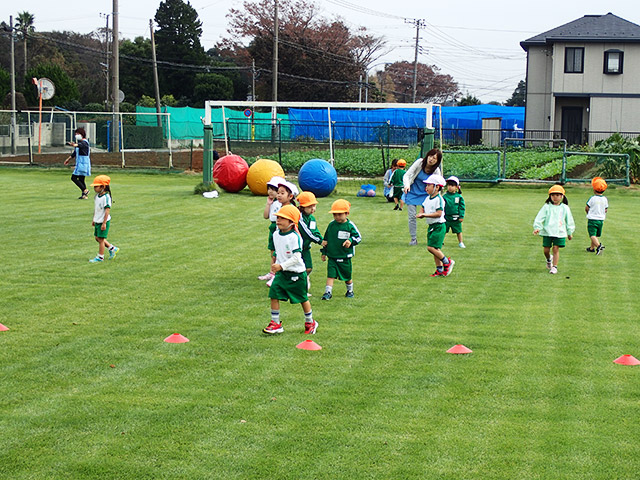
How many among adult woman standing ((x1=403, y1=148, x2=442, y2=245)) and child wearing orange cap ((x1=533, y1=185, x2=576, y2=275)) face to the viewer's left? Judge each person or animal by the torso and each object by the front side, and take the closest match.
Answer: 0

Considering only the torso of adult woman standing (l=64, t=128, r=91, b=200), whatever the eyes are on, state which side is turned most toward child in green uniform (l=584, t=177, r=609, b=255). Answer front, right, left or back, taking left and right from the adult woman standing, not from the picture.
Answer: left

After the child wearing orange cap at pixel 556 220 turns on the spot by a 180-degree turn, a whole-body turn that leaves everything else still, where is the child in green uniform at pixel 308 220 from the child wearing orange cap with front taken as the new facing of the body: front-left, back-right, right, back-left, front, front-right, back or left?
back-left

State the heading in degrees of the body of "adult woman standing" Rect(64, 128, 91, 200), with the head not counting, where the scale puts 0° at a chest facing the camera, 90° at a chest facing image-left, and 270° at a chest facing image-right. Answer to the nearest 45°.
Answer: approximately 45°

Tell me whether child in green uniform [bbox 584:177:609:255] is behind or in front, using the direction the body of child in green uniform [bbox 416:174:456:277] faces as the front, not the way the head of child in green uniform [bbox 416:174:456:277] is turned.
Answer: behind
